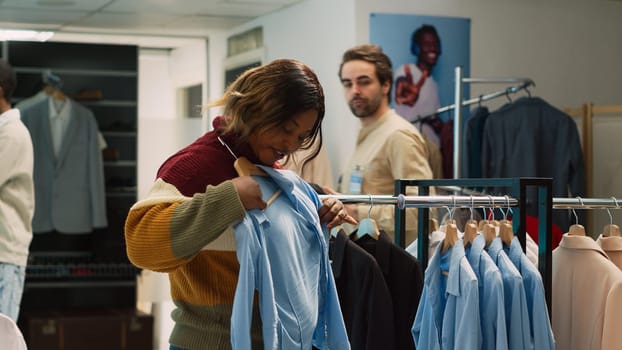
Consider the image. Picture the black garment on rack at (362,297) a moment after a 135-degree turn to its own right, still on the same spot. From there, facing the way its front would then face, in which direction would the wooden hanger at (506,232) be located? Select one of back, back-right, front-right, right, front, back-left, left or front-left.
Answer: right

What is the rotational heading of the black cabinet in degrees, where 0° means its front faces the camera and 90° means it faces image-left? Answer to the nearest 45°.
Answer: approximately 0°

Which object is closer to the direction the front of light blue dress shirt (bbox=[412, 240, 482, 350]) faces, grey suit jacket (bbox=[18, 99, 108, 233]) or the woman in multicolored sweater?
the woman in multicolored sweater

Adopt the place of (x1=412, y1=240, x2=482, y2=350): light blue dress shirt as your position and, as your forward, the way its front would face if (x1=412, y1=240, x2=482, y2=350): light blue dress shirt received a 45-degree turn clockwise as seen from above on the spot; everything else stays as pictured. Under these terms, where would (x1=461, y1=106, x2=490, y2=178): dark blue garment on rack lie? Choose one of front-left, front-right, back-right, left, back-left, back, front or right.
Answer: right

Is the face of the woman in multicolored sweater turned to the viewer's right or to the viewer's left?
to the viewer's right

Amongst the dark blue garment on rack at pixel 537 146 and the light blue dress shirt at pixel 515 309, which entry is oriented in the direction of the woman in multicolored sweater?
the light blue dress shirt

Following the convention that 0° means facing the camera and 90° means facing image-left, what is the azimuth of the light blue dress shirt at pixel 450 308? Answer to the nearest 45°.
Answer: approximately 45°

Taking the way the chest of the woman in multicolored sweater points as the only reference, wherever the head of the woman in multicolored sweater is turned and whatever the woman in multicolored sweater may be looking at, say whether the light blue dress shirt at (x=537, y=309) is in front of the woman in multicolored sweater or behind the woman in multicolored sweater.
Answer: in front

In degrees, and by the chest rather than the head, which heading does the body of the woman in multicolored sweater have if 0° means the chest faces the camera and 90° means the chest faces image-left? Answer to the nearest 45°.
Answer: approximately 270°
